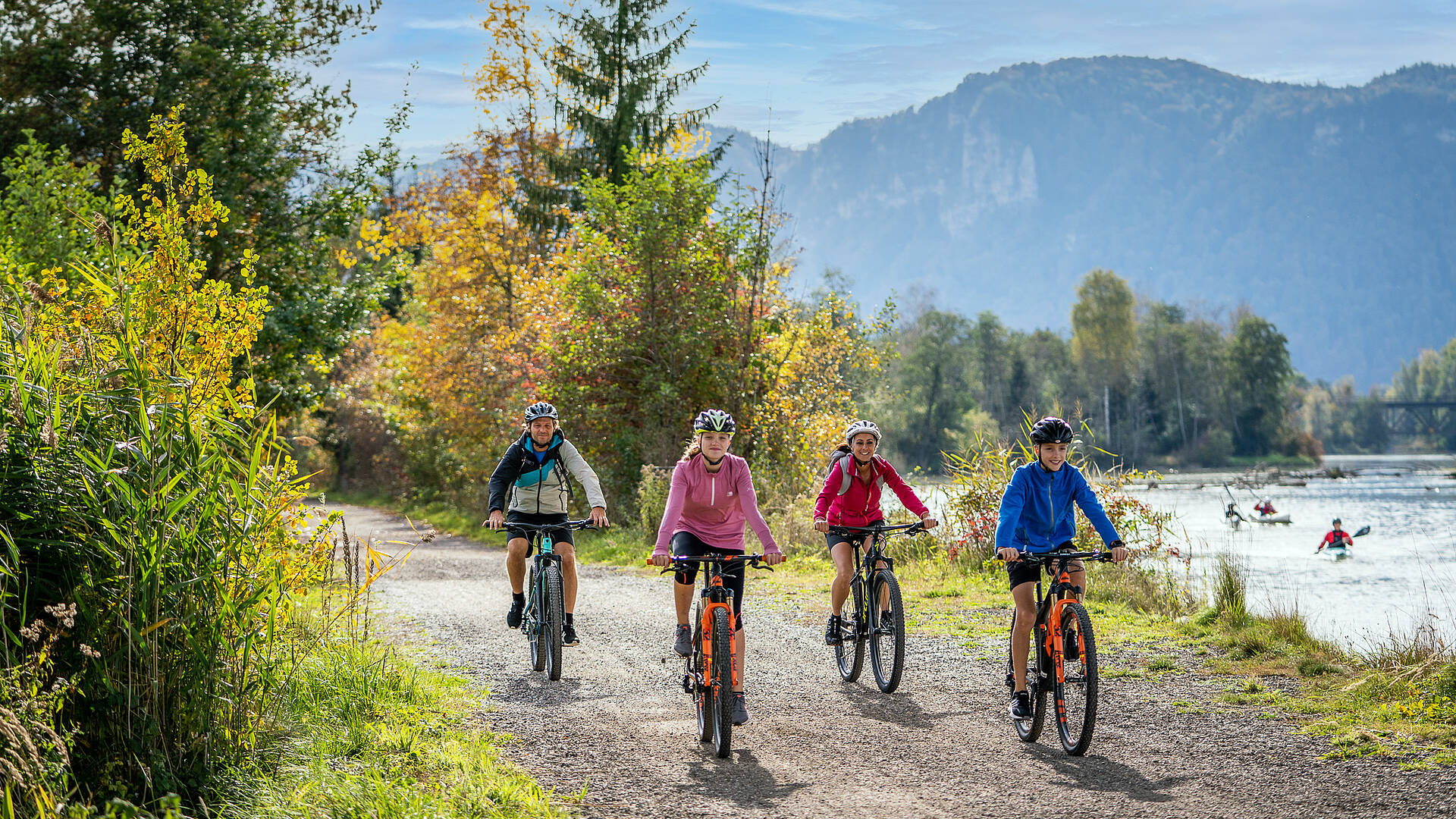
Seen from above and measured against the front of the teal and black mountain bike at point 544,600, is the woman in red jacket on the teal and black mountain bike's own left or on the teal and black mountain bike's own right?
on the teal and black mountain bike's own left

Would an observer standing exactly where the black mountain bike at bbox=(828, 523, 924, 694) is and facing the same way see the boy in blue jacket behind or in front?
in front

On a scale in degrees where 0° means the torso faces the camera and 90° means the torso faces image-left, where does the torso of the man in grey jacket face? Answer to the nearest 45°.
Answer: approximately 0°

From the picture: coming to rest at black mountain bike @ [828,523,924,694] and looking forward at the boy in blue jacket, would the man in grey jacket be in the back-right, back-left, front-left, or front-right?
back-right

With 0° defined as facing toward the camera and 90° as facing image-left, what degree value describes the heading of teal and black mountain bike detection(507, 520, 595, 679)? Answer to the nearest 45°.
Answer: approximately 0°

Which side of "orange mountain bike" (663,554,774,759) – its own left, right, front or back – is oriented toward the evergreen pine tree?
back
